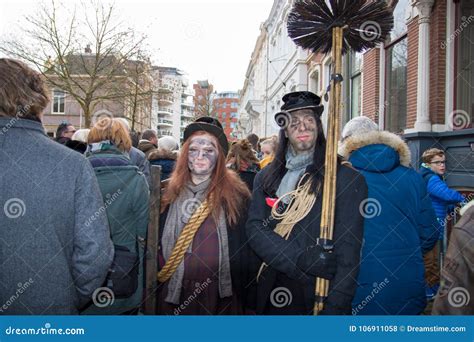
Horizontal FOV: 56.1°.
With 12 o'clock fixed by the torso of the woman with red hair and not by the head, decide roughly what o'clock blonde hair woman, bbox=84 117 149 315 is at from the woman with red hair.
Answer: The blonde hair woman is roughly at 4 o'clock from the woman with red hair.

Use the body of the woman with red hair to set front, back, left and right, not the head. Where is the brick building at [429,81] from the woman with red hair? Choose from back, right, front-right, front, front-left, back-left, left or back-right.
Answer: back-left

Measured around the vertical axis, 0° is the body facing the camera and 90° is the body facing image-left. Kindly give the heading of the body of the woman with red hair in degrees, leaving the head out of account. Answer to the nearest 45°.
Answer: approximately 0°

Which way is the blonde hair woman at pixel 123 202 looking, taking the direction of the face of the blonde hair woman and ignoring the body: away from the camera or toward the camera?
away from the camera

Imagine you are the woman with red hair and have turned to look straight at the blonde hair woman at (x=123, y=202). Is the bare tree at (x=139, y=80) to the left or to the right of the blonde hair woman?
right

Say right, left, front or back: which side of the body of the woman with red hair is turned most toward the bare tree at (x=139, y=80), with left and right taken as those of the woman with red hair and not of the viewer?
back
